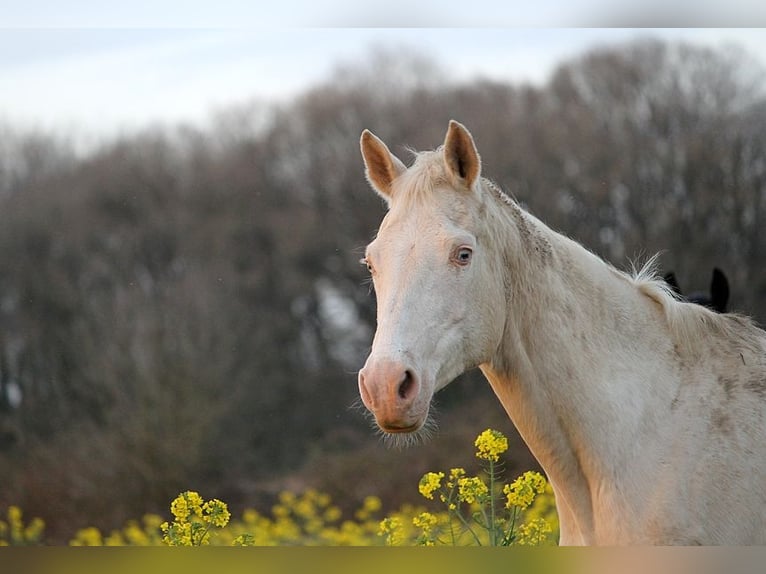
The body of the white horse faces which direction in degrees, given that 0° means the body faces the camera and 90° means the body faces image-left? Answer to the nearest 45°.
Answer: approximately 45°

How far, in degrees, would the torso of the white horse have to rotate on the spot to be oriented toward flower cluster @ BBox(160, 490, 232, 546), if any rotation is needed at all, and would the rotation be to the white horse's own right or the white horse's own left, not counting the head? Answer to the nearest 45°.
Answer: approximately 45° to the white horse's own right

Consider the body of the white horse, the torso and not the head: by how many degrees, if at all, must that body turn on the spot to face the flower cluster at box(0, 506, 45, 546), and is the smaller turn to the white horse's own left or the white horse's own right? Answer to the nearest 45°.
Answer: approximately 90° to the white horse's own right
